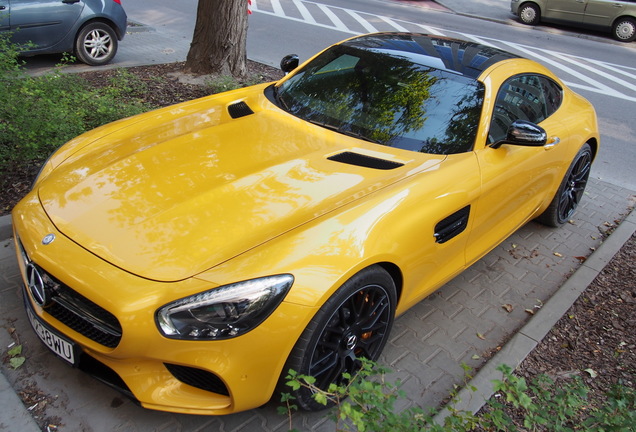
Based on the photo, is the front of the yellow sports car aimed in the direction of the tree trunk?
no

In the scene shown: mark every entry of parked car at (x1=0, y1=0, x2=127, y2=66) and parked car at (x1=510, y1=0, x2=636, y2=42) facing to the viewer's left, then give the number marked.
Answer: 2

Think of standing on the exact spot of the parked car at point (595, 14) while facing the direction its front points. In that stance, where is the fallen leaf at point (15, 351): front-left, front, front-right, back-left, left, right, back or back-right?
left

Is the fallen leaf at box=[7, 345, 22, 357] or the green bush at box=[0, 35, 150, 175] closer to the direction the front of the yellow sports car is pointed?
the fallen leaf

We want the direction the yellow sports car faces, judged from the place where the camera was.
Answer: facing the viewer and to the left of the viewer

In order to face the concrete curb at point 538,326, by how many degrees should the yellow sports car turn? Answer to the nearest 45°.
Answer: approximately 135° to its left

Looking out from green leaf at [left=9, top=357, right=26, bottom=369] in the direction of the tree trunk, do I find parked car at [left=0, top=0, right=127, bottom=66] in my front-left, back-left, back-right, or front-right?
front-left

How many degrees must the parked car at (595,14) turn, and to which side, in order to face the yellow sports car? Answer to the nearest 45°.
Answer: approximately 90° to its left

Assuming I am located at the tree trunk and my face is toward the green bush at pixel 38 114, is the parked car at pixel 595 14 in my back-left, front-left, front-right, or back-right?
back-left

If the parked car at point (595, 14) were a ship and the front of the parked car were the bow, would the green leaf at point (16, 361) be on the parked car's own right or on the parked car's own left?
on the parked car's own left

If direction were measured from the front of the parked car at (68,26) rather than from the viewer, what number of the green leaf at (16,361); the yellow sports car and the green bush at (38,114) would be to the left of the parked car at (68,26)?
3

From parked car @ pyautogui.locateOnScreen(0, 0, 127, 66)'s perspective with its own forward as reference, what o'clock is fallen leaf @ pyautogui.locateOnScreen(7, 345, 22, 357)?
The fallen leaf is roughly at 9 o'clock from the parked car.

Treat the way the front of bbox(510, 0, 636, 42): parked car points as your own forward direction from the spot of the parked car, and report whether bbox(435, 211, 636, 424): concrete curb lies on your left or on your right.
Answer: on your left

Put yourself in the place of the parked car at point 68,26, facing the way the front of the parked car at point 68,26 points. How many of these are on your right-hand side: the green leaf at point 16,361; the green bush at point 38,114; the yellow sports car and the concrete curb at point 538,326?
0

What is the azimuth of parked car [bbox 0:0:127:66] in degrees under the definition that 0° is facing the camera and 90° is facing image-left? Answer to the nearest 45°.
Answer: approximately 90°

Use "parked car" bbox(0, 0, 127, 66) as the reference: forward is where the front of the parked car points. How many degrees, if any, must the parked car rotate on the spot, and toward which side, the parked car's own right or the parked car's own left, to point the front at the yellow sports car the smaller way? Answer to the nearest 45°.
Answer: approximately 90° to the parked car's own left
